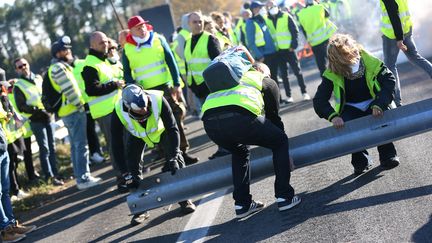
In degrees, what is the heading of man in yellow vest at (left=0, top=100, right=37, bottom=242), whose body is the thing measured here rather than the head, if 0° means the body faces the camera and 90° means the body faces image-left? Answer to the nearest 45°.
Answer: approximately 270°

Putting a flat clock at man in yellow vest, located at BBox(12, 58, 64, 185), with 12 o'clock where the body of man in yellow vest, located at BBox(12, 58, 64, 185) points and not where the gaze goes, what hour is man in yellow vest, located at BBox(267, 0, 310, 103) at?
man in yellow vest, located at BBox(267, 0, 310, 103) is roughly at 10 o'clock from man in yellow vest, located at BBox(12, 58, 64, 185).

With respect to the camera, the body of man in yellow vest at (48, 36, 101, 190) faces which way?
to the viewer's right

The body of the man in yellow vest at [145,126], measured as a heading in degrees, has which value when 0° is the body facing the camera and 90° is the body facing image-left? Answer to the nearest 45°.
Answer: approximately 0°

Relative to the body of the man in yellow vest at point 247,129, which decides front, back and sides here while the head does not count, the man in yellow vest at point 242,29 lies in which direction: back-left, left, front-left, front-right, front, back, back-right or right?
front-left

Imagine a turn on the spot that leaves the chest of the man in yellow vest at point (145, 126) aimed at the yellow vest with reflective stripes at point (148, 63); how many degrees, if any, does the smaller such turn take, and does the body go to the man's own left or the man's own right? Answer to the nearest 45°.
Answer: approximately 180°

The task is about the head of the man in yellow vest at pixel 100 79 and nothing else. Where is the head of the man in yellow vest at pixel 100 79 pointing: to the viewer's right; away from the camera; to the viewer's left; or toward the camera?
to the viewer's right

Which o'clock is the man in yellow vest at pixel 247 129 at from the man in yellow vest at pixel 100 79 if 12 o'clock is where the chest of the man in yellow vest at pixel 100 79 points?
the man in yellow vest at pixel 247 129 is roughly at 1 o'clock from the man in yellow vest at pixel 100 79.

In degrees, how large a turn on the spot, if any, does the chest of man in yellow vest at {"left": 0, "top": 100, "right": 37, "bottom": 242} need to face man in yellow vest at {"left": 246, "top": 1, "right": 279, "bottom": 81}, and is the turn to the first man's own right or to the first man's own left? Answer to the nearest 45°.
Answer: approximately 45° to the first man's own left

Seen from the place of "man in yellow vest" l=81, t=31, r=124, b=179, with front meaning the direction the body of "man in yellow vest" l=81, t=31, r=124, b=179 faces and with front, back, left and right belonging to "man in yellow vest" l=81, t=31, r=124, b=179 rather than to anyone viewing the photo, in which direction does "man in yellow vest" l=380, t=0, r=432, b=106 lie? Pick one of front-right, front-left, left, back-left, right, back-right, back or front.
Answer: front-left

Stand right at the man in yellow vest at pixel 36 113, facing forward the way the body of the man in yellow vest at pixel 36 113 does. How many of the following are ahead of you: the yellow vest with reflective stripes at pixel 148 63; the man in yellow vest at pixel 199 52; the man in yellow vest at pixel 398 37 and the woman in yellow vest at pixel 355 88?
4
